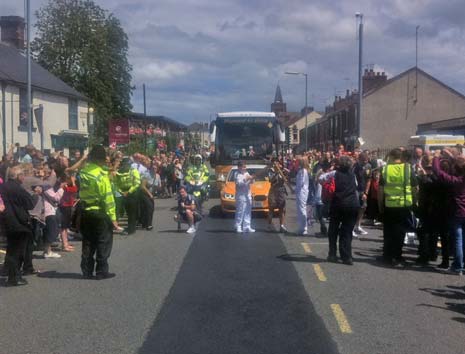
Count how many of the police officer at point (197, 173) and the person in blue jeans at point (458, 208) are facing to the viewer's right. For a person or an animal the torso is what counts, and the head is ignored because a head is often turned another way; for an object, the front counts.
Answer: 0

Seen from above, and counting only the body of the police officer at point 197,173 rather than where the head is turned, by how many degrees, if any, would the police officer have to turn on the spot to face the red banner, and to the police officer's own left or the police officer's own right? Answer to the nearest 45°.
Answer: approximately 180°

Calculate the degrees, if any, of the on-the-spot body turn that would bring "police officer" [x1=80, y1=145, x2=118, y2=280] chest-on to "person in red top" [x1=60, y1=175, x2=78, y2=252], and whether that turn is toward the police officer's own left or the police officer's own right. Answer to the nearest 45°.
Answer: approximately 45° to the police officer's own left

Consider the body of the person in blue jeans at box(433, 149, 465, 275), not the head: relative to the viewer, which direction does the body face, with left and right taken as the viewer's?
facing away from the viewer and to the left of the viewer

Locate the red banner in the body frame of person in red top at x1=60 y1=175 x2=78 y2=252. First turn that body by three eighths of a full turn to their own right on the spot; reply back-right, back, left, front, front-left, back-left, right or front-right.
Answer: back-right

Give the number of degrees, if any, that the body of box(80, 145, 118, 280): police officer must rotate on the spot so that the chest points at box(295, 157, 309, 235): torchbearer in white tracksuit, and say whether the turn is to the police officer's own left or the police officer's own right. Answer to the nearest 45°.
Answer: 0° — they already face them

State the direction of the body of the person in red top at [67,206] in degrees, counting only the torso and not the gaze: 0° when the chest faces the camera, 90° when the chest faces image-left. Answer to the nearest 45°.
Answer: approximately 270°

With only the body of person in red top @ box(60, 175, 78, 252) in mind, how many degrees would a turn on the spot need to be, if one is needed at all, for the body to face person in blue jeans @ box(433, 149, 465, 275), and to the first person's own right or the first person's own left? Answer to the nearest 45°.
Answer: approximately 45° to the first person's own right

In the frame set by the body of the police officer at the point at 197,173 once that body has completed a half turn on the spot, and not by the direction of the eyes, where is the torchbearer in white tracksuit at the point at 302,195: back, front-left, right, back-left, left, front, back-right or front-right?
back-right

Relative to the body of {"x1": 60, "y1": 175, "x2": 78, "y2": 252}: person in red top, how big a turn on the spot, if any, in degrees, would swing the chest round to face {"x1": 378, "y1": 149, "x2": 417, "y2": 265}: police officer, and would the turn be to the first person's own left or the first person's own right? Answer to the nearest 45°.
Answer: approximately 45° to the first person's own right

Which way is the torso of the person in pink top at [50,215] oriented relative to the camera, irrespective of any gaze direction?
to the viewer's right

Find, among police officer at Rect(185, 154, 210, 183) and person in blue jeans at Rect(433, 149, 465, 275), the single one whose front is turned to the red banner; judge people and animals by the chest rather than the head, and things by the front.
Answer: the person in blue jeans
